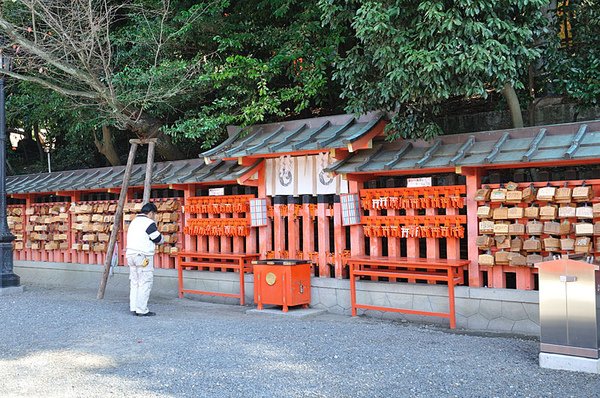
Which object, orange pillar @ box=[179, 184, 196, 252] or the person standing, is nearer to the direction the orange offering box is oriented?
the person standing

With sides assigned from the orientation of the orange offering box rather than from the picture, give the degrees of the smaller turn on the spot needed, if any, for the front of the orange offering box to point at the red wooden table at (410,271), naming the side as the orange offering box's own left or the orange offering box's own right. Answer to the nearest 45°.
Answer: approximately 90° to the orange offering box's own left

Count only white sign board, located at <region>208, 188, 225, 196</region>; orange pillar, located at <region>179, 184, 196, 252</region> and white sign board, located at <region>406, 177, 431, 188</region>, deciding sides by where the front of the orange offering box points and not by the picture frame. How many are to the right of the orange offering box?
2

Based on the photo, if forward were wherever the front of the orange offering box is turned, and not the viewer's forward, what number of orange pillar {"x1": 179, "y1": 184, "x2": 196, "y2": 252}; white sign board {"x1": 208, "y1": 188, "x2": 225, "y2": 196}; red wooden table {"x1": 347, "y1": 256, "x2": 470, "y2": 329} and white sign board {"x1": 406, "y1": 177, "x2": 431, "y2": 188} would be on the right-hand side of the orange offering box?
2

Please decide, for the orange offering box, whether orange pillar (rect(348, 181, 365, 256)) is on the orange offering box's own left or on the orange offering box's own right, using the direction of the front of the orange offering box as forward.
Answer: on the orange offering box's own left

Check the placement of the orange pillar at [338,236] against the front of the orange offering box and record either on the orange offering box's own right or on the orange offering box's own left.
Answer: on the orange offering box's own left

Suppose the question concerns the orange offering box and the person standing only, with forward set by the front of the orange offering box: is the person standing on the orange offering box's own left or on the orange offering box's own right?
on the orange offering box's own right

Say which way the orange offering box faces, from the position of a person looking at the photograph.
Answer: facing the viewer and to the left of the viewer

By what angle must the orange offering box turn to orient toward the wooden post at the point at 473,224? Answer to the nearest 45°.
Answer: approximately 90° to its left

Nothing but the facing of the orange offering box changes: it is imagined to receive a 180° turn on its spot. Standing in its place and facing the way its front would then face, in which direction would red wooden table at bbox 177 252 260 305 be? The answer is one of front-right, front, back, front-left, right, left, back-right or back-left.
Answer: left

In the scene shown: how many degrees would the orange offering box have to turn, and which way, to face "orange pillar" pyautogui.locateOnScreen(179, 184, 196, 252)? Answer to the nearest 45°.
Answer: approximately 90° to its right

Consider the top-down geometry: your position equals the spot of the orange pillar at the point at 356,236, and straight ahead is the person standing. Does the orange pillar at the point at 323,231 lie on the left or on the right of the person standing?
right
